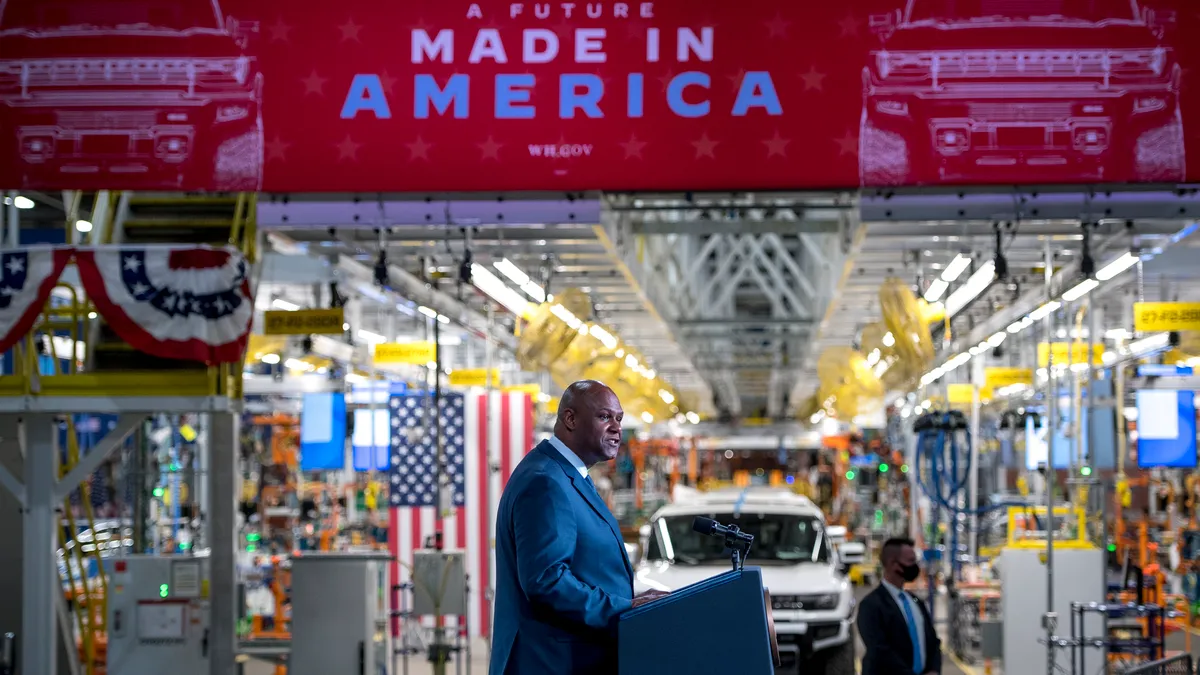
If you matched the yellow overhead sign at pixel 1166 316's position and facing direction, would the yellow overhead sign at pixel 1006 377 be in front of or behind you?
behind

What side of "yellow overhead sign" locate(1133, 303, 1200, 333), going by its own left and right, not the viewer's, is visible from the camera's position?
front

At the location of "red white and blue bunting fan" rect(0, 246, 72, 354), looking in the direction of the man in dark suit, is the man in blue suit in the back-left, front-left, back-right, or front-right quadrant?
front-right

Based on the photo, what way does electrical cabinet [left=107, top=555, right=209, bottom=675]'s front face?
toward the camera

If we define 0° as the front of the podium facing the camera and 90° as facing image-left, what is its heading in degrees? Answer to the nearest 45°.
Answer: approximately 270°

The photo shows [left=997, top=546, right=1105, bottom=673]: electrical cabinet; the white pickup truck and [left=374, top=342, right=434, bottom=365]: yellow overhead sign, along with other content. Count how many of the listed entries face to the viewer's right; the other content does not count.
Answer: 0

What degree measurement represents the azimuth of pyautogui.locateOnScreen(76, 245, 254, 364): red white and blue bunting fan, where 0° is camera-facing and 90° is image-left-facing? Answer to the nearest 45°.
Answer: approximately 0°

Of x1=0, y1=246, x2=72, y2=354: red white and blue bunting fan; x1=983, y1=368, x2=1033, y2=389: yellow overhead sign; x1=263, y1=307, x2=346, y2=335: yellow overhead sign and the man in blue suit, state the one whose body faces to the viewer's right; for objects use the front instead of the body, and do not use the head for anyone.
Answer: the man in blue suit

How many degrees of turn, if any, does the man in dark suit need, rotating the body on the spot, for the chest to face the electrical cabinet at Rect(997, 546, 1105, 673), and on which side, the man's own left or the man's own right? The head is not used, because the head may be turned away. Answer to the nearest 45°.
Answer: approximately 135° to the man's own left

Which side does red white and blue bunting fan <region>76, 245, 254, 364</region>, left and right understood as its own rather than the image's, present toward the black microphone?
front

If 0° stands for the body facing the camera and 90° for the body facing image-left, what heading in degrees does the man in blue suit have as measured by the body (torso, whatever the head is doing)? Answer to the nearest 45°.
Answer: approximately 270°

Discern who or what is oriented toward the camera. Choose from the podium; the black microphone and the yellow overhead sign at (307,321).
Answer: the yellow overhead sign

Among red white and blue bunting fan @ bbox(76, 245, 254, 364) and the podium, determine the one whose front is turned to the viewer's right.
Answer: the podium

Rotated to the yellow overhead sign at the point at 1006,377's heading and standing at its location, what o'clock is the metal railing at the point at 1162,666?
The metal railing is roughly at 12 o'clock from the yellow overhead sign.

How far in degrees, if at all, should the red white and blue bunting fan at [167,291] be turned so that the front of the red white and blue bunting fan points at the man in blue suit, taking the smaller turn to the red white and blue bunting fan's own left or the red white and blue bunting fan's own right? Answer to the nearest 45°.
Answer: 0° — it already faces them

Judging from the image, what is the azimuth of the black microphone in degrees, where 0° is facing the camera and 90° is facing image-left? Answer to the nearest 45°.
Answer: approximately 90°

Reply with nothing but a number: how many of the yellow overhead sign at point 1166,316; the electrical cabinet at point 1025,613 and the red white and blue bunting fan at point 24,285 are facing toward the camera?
3

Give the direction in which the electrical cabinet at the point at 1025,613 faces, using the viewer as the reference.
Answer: facing the viewer
